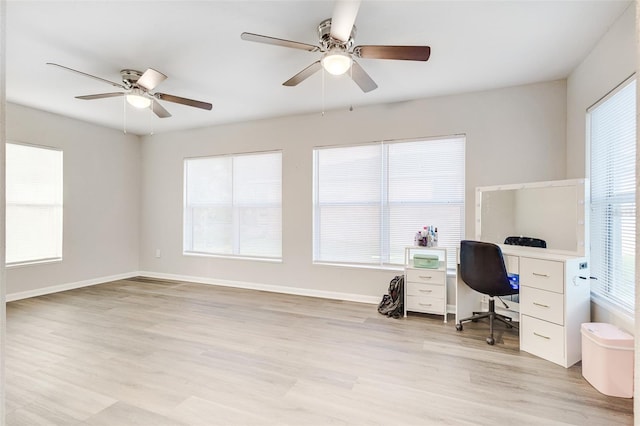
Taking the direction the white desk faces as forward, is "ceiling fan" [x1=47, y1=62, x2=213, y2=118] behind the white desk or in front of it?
in front

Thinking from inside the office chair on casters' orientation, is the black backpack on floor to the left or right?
on its left

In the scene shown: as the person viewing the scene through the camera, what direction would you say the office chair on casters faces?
facing away from the viewer and to the right of the viewer

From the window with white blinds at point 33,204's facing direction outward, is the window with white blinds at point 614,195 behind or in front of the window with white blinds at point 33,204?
in front

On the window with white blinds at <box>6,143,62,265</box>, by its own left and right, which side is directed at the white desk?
front

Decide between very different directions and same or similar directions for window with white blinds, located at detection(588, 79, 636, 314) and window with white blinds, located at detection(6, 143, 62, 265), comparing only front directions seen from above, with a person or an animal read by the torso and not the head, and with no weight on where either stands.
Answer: very different directions

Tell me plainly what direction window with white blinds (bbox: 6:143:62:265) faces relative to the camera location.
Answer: facing the viewer and to the right of the viewer

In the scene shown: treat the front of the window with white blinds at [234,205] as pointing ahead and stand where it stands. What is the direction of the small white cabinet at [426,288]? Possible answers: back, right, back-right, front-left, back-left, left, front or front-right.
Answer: left

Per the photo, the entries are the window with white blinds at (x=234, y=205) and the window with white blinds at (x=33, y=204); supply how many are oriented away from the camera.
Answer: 0

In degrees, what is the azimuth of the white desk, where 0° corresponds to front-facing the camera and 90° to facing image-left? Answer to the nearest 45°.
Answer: approximately 45°
